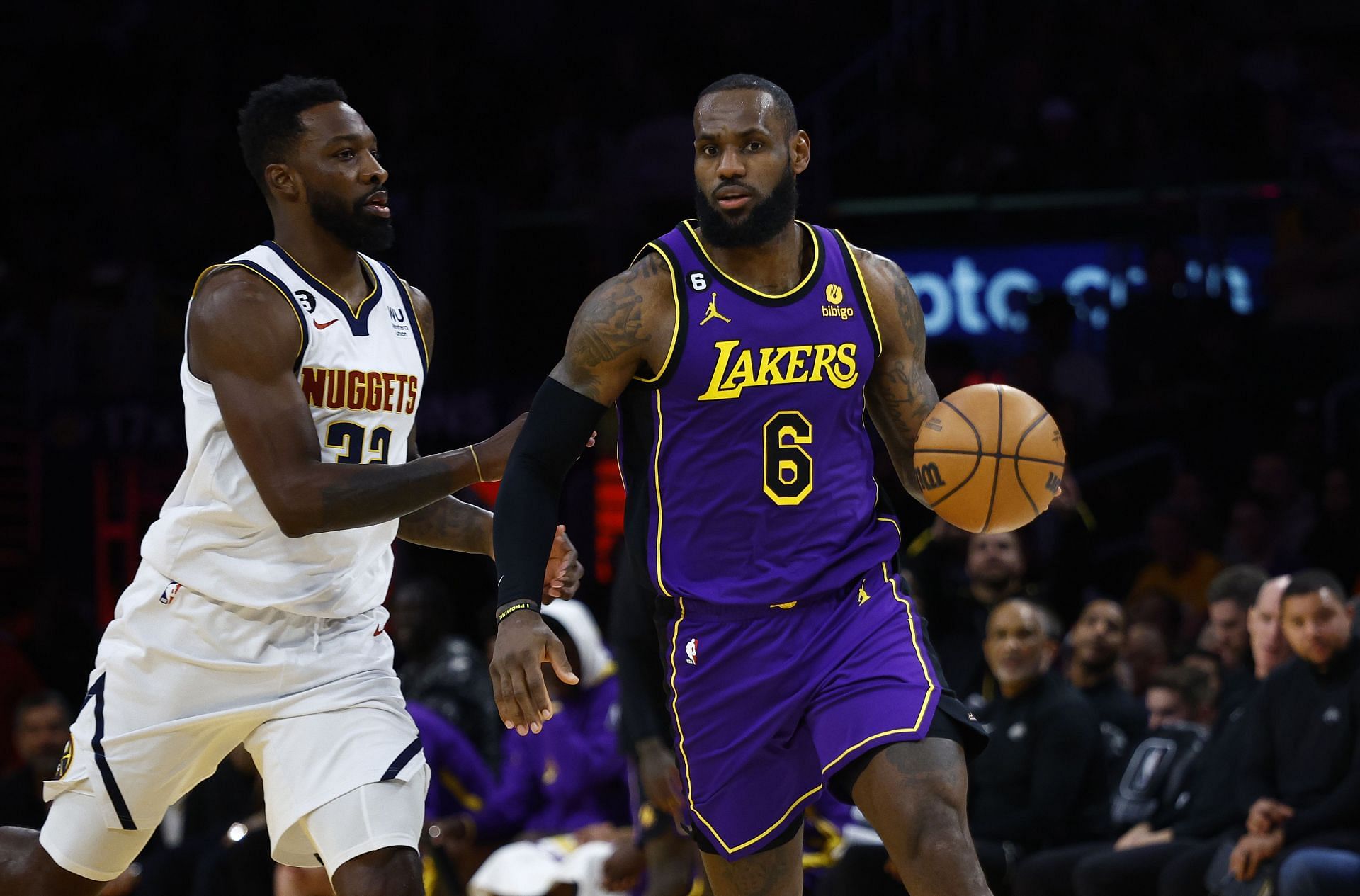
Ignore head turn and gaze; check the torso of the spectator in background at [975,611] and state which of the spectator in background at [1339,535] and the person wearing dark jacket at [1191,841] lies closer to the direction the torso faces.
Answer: the person wearing dark jacket

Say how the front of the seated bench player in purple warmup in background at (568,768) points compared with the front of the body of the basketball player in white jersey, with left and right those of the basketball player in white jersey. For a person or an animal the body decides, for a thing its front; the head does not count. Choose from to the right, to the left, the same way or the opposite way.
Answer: to the right

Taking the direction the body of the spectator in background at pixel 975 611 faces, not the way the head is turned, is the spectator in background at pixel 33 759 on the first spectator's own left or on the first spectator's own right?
on the first spectator's own right

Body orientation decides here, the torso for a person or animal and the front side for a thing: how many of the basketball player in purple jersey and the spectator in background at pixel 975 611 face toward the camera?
2

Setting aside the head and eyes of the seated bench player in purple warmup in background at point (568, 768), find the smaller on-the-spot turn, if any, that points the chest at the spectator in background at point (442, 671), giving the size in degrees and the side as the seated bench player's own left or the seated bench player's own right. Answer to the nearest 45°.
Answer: approximately 90° to the seated bench player's own right

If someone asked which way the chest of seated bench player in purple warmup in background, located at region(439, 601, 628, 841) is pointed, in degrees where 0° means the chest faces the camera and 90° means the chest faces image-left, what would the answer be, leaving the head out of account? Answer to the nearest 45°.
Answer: approximately 45°

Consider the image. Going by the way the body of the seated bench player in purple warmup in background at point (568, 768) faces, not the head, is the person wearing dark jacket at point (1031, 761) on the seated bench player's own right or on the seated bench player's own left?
on the seated bench player's own left

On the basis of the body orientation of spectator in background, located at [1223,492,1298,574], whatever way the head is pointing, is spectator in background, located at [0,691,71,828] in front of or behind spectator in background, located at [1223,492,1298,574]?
in front
